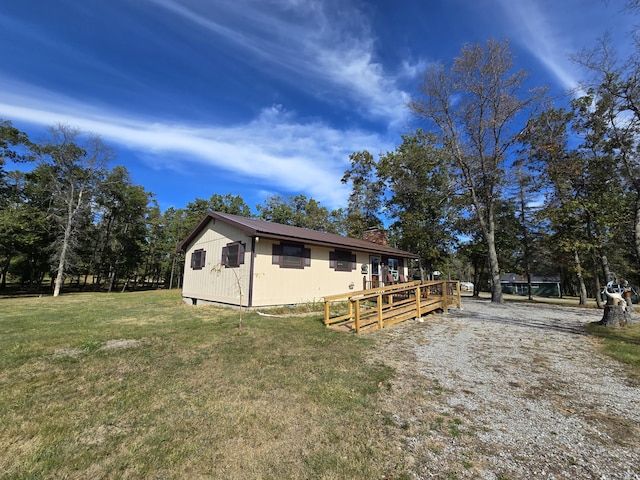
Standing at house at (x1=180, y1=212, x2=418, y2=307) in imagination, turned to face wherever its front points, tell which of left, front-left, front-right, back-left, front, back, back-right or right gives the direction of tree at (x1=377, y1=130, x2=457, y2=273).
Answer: left

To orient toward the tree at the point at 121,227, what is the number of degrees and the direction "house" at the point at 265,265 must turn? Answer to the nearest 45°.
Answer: approximately 180°

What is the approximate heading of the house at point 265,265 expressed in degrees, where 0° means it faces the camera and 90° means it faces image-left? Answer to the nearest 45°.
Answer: approximately 315°

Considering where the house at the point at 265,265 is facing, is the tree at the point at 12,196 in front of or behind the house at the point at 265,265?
behind

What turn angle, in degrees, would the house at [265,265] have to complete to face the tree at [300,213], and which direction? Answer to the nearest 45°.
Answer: approximately 135° to its left

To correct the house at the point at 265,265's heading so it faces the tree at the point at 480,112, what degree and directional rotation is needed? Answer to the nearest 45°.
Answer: approximately 45° to its left

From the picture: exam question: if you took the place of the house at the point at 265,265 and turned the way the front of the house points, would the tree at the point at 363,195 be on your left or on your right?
on your left

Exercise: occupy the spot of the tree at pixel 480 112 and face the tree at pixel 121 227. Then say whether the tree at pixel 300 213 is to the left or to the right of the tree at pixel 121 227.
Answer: right
